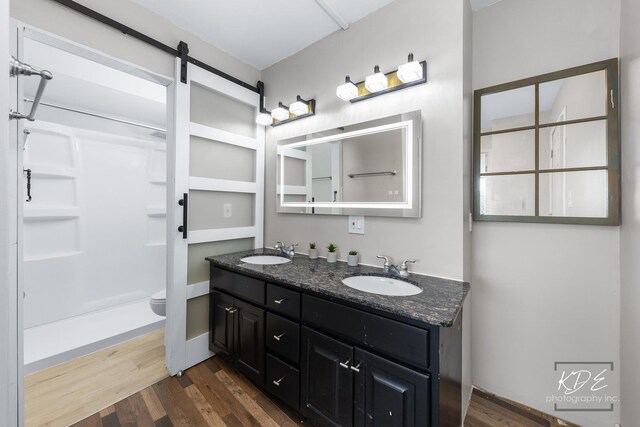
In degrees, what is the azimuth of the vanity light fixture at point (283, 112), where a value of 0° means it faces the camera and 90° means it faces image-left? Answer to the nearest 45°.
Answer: approximately 45°

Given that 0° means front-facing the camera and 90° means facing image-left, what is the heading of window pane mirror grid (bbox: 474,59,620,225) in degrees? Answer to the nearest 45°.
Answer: approximately 45°

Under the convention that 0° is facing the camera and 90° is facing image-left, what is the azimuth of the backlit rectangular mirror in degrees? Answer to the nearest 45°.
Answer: approximately 45°

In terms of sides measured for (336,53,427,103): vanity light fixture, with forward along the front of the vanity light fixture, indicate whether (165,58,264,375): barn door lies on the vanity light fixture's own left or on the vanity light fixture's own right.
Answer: on the vanity light fixture's own right

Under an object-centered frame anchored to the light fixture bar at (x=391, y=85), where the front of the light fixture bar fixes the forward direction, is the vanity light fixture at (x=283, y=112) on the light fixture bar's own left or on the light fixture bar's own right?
on the light fixture bar's own right

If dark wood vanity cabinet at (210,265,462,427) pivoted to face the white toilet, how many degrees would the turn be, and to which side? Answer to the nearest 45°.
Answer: approximately 90° to its right

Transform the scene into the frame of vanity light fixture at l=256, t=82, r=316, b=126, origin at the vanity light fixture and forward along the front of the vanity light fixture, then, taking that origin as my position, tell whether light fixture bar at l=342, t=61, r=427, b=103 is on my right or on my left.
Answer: on my left
